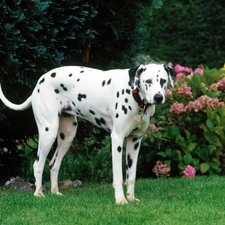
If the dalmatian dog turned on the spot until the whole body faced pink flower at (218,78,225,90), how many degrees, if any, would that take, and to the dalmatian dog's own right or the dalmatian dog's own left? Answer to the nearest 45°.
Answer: approximately 90° to the dalmatian dog's own left

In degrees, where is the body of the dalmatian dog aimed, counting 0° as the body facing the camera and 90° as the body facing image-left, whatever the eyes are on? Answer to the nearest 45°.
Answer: approximately 315°

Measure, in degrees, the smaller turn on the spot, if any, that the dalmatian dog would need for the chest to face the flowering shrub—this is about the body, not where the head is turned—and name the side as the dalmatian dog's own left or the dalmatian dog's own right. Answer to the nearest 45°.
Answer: approximately 90° to the dalmatian dog's own left
